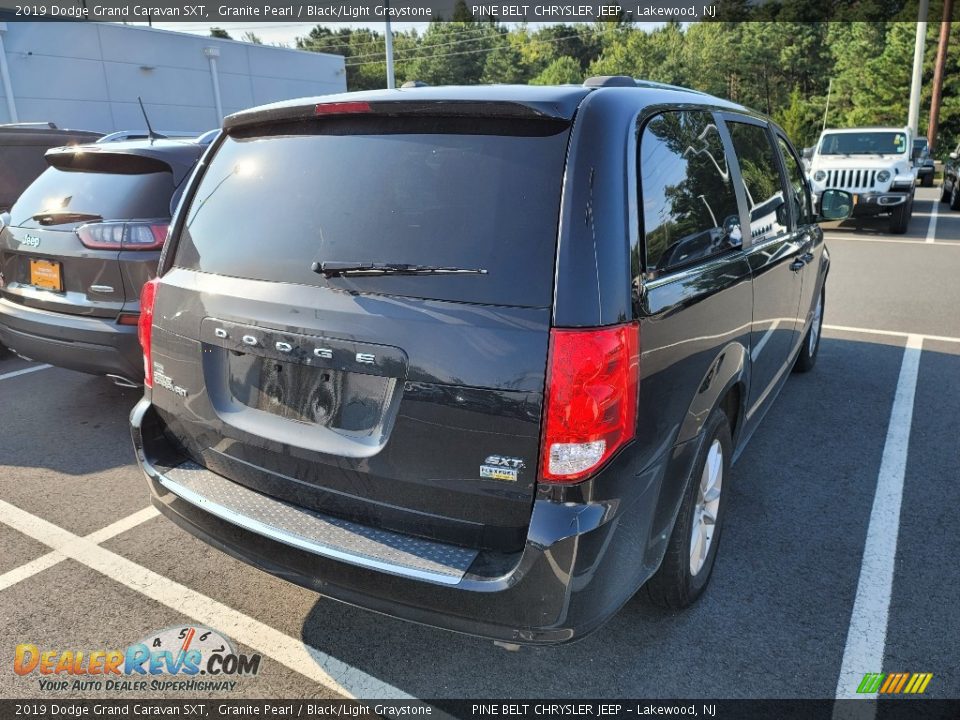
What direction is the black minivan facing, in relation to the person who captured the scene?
facing away from the viewer and to the right of the viewer

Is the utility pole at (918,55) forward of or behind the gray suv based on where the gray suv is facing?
forward

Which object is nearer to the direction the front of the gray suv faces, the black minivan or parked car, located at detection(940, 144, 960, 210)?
the parked car

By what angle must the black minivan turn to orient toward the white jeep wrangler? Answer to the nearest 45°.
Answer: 0° — it already faces it

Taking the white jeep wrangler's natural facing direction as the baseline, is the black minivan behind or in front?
in front

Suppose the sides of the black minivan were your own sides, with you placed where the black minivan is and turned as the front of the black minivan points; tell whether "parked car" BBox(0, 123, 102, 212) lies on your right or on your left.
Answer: on your left

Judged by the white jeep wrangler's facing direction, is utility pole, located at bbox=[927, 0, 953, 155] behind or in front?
behind

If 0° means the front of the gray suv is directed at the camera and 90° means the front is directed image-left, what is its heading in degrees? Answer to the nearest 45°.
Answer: approximately 225°

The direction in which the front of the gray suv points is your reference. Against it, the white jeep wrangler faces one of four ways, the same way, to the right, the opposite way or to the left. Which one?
the opposite way

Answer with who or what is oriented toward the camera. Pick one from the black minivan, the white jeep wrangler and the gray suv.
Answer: the white jeep wrangler

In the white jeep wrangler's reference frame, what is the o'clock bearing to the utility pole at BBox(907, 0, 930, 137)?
The utility pole is roughly at 6 o'clock from the white jeep wrangler.

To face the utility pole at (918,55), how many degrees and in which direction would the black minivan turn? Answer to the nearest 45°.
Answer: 0° — it already faces it

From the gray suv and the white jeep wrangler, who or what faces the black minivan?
the white jeep wrangler

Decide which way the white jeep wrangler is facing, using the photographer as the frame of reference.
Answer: facing the viewer
